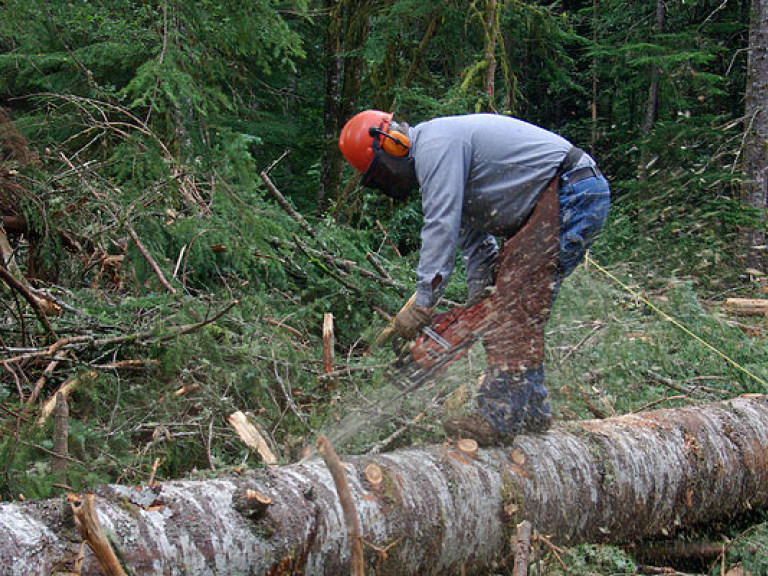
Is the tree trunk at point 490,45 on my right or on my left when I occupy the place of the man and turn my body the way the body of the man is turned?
on my right

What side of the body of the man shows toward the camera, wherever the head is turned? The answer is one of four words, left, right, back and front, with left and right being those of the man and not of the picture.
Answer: left

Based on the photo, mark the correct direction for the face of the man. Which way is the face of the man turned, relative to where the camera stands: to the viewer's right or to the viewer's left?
to the viewer's left

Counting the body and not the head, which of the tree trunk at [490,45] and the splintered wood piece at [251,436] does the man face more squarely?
the splintered wood piece

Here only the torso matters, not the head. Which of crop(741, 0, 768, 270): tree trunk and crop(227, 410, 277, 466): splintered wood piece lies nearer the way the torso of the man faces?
the splintered wood piece

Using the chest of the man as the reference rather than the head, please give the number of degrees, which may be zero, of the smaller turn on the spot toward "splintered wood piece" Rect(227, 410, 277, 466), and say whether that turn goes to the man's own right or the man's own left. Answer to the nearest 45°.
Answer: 0° — they already face it

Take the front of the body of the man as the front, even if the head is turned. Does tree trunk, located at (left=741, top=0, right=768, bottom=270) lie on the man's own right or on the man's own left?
on the man's own right
